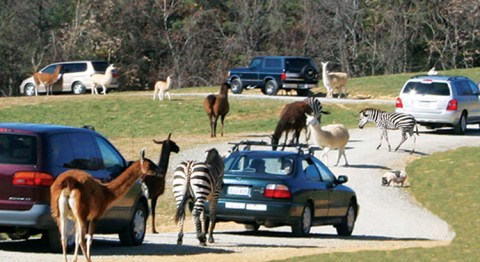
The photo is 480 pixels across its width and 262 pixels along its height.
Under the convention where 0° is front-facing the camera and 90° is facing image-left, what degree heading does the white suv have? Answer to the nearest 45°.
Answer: approximately 225°

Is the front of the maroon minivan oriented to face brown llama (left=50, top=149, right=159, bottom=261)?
no

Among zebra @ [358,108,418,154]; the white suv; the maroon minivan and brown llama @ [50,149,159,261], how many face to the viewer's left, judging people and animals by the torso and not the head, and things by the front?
1

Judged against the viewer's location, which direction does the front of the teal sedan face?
facing away from the viewer and to the right of the viewer

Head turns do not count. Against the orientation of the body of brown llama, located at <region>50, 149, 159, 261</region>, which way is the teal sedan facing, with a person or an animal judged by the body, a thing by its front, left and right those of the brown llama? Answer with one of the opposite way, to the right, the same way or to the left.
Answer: the same way

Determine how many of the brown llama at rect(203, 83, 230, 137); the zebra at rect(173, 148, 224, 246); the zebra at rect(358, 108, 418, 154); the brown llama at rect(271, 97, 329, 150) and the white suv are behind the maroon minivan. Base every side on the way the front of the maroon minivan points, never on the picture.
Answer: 0

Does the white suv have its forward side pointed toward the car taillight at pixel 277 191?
no

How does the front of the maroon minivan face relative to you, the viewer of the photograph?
facing away from the viewer and to the right of the viewer

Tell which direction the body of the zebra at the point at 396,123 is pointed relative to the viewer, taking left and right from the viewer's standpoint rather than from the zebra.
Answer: facing to the left of the viewer

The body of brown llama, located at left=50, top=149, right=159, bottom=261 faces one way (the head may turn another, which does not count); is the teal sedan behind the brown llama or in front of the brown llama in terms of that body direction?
in front

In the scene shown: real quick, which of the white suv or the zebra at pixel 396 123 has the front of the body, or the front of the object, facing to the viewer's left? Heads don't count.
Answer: the zebra

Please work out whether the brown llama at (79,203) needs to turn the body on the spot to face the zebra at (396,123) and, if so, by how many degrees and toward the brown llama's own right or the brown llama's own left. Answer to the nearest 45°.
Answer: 0° — it already faces it
